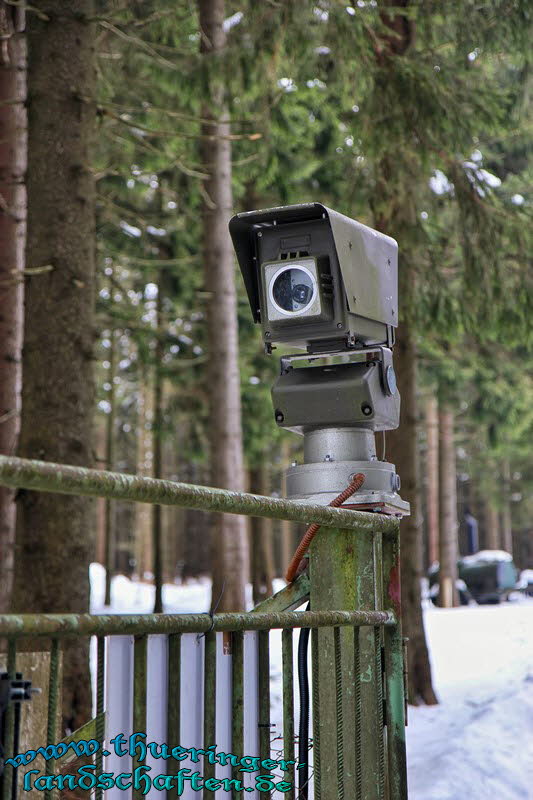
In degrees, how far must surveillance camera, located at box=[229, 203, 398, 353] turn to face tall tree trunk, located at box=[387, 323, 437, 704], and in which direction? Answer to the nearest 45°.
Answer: approximately 135° to its right

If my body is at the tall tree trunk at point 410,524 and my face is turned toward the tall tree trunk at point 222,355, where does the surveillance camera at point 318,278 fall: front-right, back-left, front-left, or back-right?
back-left

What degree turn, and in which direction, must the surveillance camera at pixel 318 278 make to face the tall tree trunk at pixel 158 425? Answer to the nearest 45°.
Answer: approximately 135° to its right

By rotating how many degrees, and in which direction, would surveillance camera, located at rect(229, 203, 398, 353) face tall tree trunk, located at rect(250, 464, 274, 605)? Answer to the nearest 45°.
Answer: approximately 135° to its right

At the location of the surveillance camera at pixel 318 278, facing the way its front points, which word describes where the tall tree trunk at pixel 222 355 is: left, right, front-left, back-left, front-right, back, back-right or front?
back-right

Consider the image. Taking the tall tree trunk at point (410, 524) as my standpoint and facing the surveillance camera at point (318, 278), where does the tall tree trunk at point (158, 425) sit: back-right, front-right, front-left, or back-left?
back-right

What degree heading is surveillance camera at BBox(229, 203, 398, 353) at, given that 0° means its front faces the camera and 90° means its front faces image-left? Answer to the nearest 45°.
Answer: approximately 45°

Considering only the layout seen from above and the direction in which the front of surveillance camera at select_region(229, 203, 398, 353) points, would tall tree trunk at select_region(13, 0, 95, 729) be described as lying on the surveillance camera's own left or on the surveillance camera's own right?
on the surveillance camera's own right

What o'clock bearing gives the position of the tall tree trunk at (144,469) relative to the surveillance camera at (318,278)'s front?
The tall tree trunk is roughly at 4 o'clock from the surveillance camera.
